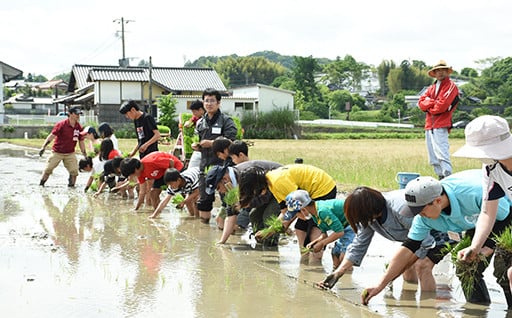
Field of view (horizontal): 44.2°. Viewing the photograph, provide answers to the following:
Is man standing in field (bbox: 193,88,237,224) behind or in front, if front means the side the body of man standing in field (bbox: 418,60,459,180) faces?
in front

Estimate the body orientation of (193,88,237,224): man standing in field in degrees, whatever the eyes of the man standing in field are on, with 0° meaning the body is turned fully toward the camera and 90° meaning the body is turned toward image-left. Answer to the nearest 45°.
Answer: approximately 45°

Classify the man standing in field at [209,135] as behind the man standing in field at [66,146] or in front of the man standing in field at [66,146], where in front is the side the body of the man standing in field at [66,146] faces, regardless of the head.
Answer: in front

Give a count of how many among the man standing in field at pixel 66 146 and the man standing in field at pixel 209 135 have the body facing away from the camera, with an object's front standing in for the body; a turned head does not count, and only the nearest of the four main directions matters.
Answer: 0

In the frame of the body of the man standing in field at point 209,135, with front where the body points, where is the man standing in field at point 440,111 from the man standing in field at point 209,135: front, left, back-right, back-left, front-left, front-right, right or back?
back-left

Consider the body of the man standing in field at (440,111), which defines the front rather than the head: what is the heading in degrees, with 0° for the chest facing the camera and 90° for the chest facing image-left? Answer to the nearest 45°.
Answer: approximately 45°

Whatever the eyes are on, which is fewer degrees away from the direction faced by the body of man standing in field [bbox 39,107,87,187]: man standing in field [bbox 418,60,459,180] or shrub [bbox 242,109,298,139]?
the man standing in field

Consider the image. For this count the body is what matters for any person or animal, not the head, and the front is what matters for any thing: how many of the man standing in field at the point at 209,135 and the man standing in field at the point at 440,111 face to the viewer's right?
0

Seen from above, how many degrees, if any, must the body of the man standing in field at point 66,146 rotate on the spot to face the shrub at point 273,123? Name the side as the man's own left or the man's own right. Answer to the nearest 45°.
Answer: approximately 90° to the man's own left

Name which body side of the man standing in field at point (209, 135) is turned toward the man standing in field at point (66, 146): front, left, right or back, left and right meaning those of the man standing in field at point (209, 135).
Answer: right

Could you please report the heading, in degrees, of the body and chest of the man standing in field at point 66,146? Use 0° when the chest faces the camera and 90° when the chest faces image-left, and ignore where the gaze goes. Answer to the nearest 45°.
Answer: approximately 315°
